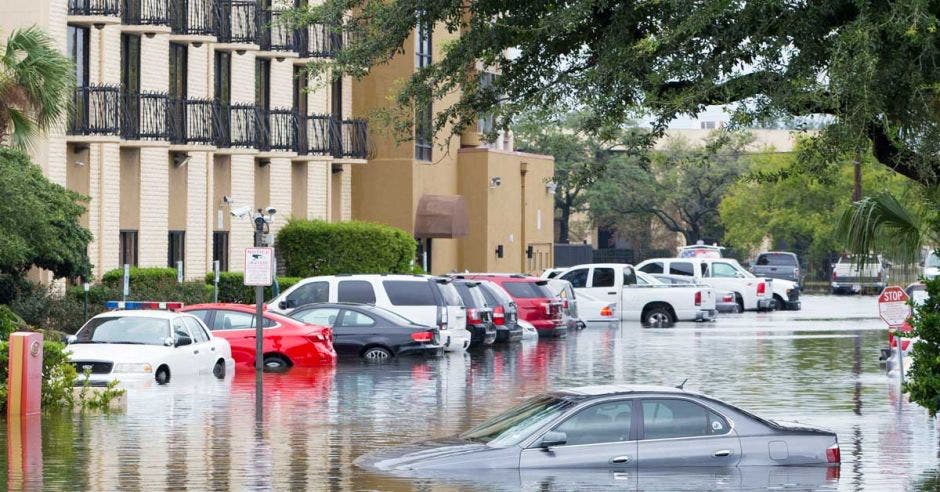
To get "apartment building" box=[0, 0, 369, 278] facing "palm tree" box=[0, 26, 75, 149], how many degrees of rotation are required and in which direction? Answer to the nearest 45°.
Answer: approximately 45° to its right

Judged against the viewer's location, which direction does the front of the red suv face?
facing away from the viewer and to the left of the viewer

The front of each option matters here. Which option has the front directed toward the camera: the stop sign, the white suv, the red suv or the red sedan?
the stop sign

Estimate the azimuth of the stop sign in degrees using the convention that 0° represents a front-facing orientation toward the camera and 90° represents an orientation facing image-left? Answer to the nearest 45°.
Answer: approximately 0°

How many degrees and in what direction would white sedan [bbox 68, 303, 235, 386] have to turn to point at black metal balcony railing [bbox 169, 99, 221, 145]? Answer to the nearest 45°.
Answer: approximately 135° to its right

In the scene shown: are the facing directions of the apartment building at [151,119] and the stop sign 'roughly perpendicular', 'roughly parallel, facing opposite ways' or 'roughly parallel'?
roughly perpendicular

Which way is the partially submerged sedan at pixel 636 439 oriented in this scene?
to the viewer's left

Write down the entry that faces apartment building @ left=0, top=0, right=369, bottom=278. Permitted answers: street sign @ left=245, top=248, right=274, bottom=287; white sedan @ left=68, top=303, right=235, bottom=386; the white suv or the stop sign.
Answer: the white suv

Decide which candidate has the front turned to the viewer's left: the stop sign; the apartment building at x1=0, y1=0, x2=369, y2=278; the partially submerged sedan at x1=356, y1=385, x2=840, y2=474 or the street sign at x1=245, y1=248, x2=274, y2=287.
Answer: the partially submerged sedan

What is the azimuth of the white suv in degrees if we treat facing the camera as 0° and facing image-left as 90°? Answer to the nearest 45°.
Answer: approximately 135°
